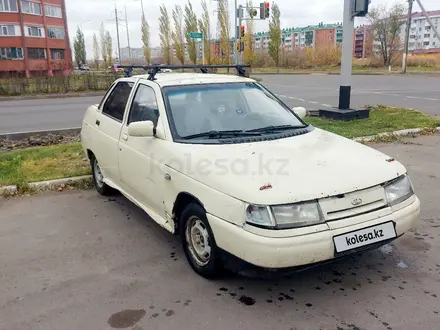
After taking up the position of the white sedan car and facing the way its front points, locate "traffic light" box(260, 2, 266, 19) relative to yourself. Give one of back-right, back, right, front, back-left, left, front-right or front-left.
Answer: back-left

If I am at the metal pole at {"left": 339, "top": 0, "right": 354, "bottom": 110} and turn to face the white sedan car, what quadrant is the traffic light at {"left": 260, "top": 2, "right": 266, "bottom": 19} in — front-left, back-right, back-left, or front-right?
back-right

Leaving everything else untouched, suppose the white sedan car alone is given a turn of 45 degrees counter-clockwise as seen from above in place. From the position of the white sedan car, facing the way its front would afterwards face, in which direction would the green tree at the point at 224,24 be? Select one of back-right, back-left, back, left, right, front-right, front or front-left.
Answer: left

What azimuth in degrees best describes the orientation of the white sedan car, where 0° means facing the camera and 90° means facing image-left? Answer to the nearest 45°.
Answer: approximately 315°

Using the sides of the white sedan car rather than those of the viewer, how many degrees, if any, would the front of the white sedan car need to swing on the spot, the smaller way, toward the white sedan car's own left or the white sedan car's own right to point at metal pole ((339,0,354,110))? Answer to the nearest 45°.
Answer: approximately 135° to the white sedan car's own left
